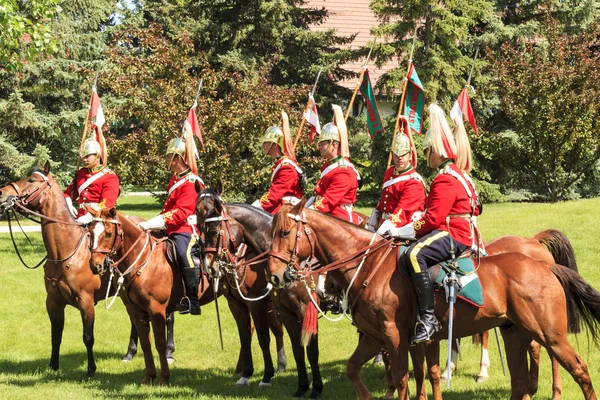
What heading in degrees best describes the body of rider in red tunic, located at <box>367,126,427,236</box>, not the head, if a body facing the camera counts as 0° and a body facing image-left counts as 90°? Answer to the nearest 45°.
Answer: approximately 45°

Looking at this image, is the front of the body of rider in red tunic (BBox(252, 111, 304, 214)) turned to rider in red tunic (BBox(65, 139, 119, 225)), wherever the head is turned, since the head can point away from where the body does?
yes

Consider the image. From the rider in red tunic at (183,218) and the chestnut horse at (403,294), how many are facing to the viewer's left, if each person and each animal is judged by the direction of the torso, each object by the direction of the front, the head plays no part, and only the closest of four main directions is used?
2

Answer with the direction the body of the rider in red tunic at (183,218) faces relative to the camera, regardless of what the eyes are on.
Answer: to the viewer's left

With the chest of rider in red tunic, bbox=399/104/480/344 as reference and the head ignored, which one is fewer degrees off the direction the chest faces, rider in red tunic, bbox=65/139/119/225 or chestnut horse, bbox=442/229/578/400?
the rider in red tunic

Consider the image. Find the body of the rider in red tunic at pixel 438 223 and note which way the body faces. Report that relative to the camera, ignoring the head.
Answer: to the viewer's left

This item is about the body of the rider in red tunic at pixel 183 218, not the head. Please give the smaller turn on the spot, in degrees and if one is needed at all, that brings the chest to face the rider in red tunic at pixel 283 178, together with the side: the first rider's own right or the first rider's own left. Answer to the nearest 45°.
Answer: approximately 180°

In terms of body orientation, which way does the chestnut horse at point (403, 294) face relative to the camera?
to the viewer's left
